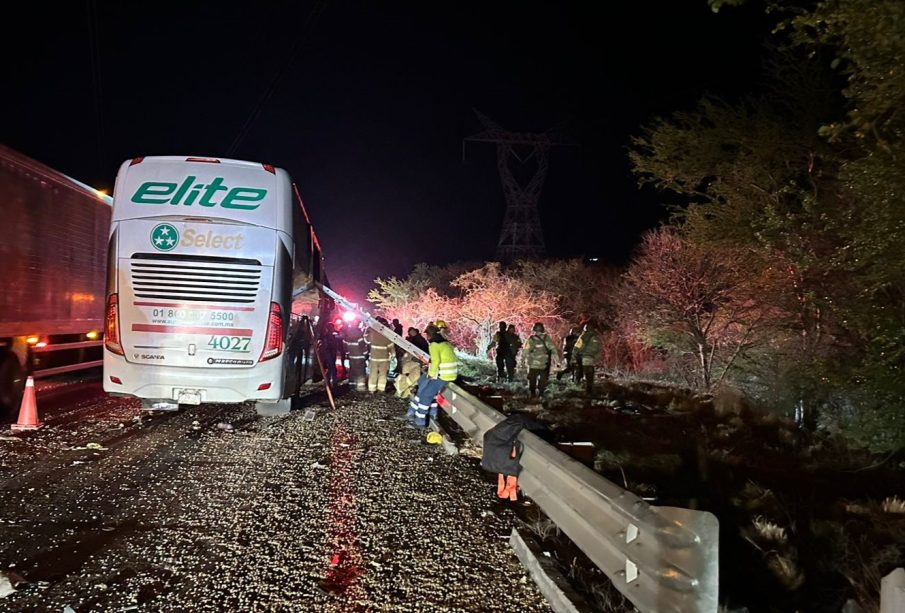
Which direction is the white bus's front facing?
away from the camera

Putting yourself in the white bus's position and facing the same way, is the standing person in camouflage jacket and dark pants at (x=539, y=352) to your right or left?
on your right
